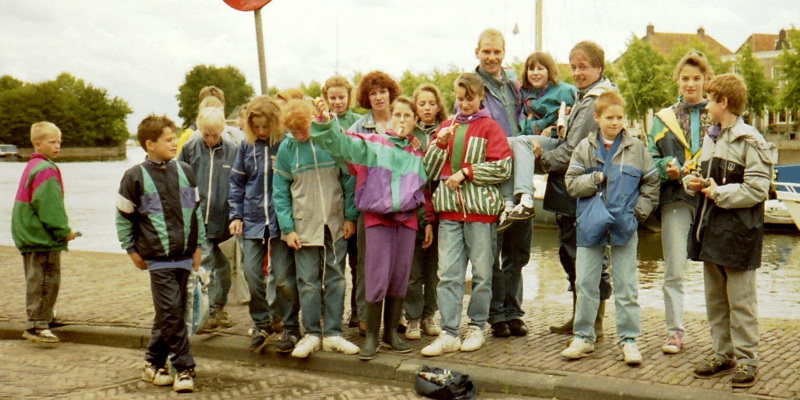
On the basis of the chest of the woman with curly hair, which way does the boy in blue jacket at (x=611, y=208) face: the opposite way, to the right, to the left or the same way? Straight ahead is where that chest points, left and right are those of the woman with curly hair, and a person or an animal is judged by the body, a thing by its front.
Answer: the same way

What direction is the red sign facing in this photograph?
toward the camera

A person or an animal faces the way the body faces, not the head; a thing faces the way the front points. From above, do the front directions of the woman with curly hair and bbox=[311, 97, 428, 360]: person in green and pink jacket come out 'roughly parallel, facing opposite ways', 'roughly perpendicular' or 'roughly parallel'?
roughly parallel

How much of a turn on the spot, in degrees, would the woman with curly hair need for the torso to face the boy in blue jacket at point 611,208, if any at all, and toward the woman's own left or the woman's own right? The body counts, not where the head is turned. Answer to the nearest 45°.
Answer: approximately 45° to the woman's own left

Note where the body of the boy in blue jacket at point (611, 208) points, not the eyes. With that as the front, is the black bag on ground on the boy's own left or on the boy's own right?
on the boy's own right

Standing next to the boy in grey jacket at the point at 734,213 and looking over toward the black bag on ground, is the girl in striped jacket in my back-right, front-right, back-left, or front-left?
front-right

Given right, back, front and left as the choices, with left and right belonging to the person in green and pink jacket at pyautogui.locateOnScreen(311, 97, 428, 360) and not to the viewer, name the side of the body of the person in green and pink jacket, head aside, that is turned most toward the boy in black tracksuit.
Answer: right

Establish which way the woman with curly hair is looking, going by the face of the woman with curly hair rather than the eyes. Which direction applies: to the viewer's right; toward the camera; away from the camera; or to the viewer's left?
toward the camera

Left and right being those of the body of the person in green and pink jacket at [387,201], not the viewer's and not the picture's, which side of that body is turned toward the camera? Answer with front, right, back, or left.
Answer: front

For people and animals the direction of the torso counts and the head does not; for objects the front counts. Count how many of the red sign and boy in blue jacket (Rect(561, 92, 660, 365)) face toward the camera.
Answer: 2

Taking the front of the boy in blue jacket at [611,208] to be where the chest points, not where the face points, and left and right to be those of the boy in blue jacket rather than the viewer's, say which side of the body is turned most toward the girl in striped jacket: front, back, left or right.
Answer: right

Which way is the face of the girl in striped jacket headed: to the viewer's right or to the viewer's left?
to the viewer's left

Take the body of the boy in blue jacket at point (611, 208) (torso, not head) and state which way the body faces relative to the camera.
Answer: toward the camera

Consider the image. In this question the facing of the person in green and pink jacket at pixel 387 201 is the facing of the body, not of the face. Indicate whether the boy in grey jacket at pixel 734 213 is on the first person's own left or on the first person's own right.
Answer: on the first person's own left

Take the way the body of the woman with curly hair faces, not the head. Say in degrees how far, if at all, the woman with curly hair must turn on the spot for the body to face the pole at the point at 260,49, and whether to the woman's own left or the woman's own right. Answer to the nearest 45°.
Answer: approximately 90° to the woman's own right

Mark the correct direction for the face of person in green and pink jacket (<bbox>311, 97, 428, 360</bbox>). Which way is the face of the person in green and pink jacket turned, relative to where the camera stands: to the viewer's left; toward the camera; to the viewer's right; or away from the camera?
toward the camera
